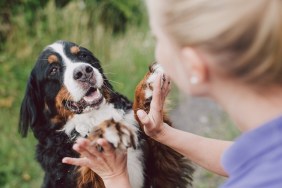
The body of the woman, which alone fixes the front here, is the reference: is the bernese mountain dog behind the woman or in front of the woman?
in front

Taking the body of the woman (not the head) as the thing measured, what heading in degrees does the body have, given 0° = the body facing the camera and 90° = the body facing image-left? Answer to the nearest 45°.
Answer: approximately 135°

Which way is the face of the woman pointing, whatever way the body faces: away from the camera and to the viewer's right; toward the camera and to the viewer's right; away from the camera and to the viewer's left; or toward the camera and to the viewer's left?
away from the camera and to the viewer's left
